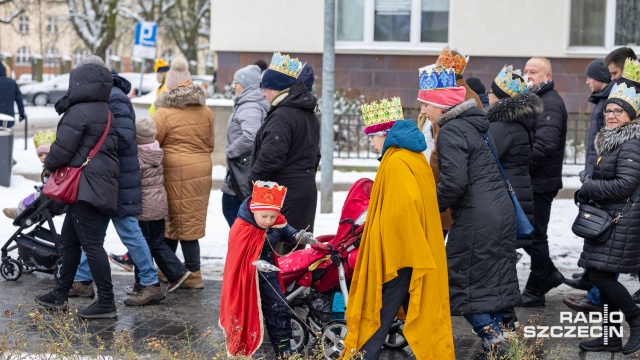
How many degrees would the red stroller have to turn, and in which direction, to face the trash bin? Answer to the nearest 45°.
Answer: approximately 45° to its right

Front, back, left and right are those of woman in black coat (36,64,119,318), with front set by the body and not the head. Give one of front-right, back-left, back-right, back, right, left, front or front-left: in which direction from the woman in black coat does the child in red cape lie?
back-left

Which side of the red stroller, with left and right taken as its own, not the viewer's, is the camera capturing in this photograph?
left

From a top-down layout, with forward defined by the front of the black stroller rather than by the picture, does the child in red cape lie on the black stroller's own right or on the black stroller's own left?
on the black stroller's own left

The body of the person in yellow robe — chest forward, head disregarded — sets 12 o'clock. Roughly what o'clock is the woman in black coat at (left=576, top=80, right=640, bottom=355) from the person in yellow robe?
The woman in black coat is roughly at 5 o'clock from the person in yellow robe.

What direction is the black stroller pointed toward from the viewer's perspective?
to the viewer's left

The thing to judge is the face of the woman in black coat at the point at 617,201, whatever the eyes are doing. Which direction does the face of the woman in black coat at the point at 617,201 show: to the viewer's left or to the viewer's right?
to the viewer's left

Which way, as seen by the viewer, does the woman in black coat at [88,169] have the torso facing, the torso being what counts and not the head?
to the viewer's left

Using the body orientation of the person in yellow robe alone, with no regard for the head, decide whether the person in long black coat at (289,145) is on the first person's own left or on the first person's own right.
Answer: on the first person's own right

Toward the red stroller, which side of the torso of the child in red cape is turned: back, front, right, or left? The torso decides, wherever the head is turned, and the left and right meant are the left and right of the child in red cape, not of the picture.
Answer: left

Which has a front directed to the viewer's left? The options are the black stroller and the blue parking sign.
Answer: the black stroller

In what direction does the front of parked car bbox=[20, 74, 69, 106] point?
to the viewer's left
